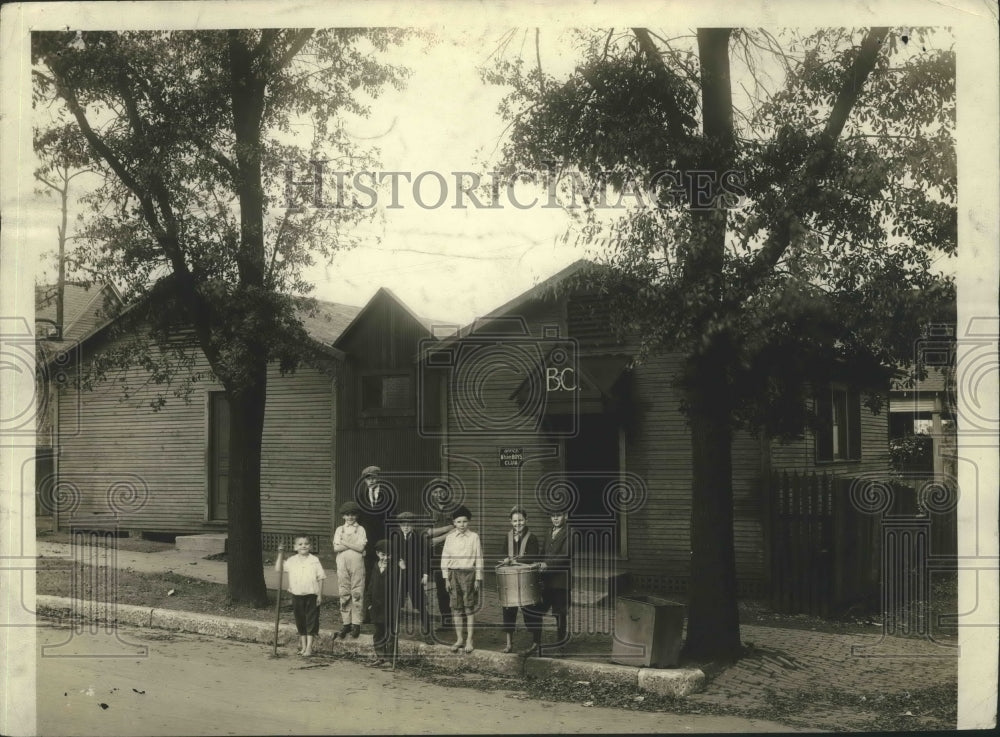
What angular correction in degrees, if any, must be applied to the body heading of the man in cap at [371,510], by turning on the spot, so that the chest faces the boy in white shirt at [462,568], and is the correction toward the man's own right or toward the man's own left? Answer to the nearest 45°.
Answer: approximately 45° to the man's own left

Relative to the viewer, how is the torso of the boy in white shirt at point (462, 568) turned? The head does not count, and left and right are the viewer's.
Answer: facing the viewer

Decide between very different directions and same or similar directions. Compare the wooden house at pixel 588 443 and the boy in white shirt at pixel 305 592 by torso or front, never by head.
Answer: same or similar directions

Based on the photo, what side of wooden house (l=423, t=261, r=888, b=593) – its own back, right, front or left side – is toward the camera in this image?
front

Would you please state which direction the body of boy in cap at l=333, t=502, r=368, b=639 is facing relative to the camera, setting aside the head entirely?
toward the camera

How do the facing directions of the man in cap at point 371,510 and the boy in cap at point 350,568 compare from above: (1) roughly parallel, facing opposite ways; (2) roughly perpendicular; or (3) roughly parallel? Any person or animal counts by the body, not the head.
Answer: roughly parallel
